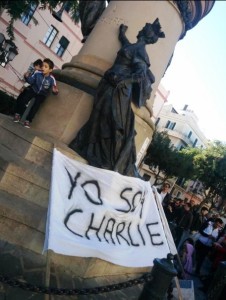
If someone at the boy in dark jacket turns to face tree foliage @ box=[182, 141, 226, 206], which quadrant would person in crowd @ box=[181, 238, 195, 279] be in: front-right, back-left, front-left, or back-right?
front-right

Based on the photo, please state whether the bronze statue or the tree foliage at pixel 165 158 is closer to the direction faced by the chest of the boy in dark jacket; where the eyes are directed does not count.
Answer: the bronze statue

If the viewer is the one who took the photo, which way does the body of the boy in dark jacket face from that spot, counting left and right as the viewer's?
facing the viewer

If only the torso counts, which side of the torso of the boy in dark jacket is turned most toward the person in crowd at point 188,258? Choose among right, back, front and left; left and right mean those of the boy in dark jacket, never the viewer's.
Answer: left

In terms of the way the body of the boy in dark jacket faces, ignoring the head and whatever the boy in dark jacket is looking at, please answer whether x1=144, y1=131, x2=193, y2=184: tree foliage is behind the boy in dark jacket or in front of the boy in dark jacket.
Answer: behind

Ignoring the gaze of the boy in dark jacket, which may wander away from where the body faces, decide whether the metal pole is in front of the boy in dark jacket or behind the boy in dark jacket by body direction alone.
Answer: in front

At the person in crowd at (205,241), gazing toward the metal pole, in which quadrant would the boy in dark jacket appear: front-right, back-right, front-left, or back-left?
front-right

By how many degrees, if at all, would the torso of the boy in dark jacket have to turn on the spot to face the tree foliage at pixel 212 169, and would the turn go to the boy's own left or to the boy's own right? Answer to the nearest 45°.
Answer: approximately 135° to the boy's own left

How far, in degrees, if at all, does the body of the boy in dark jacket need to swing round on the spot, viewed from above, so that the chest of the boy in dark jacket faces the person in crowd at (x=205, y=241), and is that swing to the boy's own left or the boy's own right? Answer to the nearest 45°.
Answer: approximately 90° to the boy's own left
